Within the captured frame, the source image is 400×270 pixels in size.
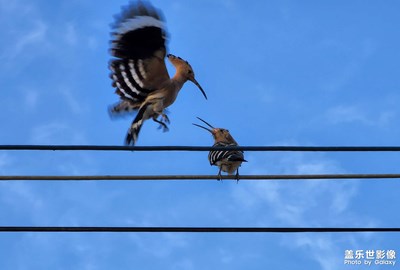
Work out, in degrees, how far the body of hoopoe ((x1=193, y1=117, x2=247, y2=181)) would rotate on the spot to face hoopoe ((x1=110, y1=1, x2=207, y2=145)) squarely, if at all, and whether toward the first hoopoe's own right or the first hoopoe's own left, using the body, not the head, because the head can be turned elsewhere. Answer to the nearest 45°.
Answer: approximately 45° to the first hoopoe's own left

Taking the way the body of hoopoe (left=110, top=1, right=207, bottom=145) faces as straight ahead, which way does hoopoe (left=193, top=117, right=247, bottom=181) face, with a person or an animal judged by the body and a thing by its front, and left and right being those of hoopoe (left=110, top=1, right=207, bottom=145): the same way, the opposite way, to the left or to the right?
the opposite way

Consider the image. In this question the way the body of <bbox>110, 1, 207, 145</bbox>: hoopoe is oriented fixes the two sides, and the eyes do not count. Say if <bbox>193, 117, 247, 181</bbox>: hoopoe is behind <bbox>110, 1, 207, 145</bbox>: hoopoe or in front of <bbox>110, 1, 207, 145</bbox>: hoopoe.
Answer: in front

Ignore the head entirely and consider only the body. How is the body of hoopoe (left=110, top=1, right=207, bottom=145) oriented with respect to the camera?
to the viewer's right

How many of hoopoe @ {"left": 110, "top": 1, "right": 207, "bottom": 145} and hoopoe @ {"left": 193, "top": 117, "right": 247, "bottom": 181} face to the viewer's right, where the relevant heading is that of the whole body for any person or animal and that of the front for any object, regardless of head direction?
1

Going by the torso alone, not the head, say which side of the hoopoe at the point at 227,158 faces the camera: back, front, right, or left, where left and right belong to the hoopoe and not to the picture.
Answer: back
